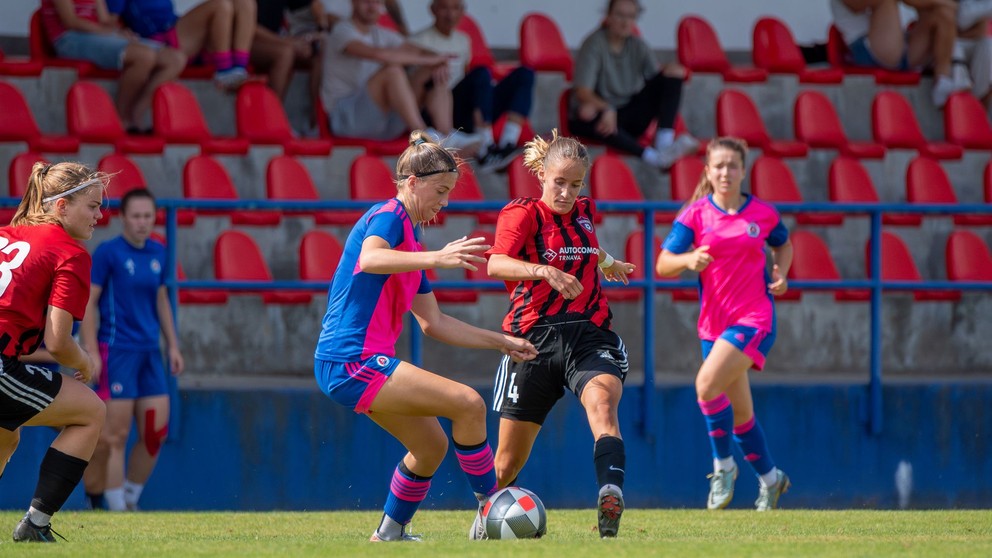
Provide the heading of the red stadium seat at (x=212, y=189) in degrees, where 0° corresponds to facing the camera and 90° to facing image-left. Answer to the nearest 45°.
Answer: approximately 315°

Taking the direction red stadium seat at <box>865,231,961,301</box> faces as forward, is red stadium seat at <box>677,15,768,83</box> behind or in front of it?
behind

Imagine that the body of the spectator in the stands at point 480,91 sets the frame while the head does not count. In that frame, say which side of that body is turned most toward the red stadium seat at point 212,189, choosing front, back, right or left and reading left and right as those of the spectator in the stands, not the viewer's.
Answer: right

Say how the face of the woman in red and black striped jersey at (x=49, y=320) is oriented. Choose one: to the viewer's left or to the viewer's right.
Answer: to the viewer's right

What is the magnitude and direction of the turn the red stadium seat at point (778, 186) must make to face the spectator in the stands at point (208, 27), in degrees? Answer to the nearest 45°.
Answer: approximately 135° to its right

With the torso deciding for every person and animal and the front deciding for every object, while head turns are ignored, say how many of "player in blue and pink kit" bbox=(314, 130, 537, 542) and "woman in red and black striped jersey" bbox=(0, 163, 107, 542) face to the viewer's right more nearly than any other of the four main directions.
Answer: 2

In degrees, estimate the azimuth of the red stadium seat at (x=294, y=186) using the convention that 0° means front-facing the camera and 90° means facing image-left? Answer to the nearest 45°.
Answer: approximately 315°

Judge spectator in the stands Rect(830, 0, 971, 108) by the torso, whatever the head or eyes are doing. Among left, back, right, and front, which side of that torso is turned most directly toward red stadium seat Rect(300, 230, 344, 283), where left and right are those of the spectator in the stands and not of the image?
right

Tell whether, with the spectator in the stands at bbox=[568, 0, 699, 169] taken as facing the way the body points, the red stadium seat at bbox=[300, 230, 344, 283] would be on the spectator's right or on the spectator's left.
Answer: on the spectator's right

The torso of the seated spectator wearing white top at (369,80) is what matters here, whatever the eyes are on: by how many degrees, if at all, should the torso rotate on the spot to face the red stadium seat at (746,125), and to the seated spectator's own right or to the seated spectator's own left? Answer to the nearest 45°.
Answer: approximately 45° to the seated spectator's own left

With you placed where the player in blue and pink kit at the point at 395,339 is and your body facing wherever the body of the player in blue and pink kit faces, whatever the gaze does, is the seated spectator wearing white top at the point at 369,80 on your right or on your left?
on your left

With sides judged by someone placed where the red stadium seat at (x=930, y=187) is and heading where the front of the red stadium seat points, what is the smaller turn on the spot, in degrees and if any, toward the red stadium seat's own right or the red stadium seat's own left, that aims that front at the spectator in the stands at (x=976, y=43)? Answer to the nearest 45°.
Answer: approximately 135° to the red stadium seat's own left
